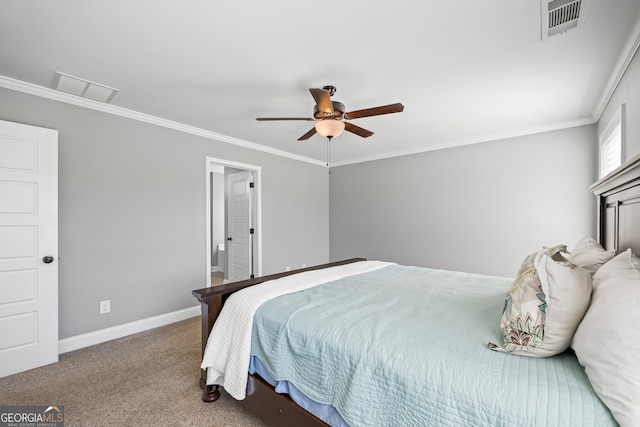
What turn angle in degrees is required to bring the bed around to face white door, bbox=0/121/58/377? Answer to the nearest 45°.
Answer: approximately 45° to its left

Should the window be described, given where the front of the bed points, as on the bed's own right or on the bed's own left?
on the bed's own right

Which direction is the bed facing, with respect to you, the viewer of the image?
facing away from the viewer and to the left of the viewer

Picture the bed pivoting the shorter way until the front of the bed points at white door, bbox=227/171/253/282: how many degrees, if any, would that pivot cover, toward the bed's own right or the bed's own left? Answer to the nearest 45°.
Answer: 0° — it already faces it

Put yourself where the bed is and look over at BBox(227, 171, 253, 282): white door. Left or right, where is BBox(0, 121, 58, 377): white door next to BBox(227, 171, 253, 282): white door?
left

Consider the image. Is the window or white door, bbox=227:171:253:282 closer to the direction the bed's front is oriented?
the white door
